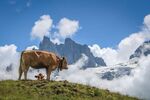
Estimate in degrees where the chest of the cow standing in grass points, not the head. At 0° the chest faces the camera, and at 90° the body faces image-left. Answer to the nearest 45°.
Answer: approximately 270°
